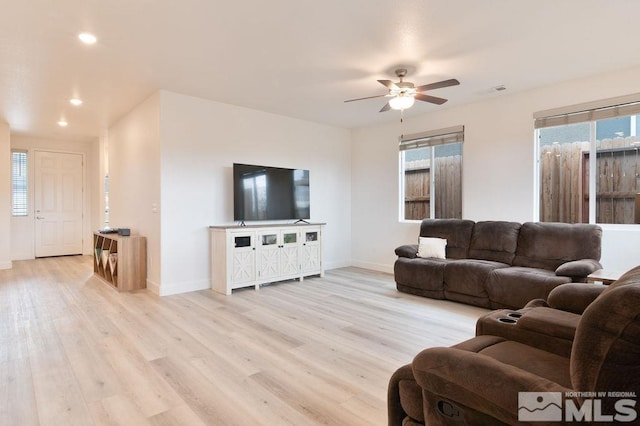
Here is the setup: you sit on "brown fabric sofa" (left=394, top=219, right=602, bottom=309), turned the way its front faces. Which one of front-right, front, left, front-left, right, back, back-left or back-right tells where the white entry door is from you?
front-right

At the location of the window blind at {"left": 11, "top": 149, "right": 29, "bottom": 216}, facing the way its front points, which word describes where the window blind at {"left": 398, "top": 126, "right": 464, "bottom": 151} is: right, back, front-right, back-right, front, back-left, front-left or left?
front-left

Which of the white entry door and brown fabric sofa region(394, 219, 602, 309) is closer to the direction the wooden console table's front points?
the white entry door

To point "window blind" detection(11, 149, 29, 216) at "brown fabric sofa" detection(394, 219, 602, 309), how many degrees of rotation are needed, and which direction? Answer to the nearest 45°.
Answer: approximately 45° to its left

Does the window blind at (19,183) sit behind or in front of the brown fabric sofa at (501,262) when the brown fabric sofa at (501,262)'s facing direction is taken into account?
in front

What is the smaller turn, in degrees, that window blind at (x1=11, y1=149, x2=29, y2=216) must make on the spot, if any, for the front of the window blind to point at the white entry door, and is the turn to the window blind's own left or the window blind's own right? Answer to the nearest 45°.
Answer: approximately 90° to the window blind's own left

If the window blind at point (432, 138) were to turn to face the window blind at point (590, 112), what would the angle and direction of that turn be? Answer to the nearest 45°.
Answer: approximately 90° to its left

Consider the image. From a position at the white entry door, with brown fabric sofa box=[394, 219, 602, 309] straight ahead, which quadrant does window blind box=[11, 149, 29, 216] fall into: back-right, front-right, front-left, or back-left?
back-right

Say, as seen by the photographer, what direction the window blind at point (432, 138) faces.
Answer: facing the viewer and to the left of the viewer

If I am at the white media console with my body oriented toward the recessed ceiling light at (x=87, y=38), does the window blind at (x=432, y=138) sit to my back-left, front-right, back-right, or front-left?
back-left

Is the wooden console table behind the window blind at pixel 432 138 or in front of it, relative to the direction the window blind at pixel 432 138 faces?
in front

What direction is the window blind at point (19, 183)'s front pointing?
toward the camera
